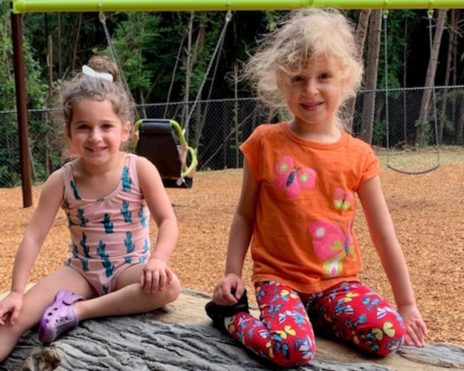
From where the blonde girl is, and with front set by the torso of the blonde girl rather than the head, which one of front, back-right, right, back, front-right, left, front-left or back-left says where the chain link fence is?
back

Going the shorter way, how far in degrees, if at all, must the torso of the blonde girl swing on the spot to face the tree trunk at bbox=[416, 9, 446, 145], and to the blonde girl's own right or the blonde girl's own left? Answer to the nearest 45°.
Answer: approximately 180°

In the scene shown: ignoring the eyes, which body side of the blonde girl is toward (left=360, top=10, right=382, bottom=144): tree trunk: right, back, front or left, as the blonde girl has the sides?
back

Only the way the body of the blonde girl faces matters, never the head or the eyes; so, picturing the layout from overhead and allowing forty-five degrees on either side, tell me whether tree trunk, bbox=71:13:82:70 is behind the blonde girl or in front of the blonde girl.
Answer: behind

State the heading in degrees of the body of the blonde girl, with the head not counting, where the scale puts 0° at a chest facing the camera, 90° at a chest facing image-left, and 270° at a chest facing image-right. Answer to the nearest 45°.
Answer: approximately 0°
